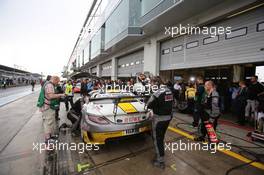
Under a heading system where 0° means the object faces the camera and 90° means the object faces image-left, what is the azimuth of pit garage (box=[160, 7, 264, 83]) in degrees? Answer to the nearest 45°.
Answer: approximately 45°

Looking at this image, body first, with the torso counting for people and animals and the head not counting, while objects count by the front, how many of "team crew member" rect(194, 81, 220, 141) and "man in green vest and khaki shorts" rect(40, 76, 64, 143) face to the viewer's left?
1

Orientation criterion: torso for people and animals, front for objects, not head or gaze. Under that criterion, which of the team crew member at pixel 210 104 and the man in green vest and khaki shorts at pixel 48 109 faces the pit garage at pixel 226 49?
the man in green vest and khaki shorts at pixel 48 109

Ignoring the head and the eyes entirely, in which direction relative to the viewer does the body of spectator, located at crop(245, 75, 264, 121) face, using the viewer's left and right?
facing the viewer and to the left of the viewer

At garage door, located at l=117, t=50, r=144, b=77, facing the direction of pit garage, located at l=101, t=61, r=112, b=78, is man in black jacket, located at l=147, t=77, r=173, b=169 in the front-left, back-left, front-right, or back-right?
back-left

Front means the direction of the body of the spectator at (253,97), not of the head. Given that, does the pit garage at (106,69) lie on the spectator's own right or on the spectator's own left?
on the spectator's own right

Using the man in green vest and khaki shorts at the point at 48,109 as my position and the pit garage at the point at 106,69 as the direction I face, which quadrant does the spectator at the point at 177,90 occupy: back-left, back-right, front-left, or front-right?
front-right

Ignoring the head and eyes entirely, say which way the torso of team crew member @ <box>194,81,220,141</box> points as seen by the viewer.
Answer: to the viewer's left

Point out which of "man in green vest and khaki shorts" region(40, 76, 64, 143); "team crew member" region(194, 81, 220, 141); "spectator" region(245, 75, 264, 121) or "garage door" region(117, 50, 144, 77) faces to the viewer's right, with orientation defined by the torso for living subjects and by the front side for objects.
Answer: "man in green vest and khaki shorts" region(40, 76, 64, 143)

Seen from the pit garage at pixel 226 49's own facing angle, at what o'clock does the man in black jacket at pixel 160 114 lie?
The man in black jacket is roughly at 11 o'clock from the pit garage.
